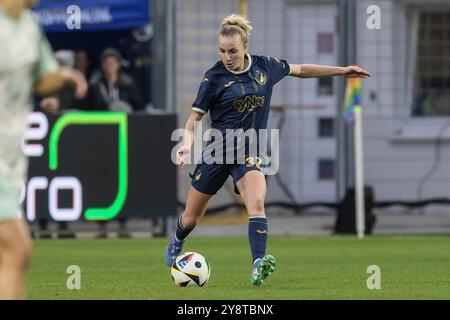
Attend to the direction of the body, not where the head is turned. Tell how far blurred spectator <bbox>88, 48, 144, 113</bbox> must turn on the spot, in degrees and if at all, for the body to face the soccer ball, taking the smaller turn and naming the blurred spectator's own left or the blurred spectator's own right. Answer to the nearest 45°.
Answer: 0° — they already face it

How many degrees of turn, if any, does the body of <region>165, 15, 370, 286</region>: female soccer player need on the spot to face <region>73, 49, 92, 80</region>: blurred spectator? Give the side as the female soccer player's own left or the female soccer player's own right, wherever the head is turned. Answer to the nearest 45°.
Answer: approximately 180°

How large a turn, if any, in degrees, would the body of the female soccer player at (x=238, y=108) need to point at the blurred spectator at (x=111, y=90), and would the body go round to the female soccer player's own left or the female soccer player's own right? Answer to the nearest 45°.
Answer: approximately 180°

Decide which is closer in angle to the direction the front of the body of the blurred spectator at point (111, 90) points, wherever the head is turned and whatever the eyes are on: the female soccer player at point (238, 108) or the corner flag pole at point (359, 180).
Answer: the female soccer player

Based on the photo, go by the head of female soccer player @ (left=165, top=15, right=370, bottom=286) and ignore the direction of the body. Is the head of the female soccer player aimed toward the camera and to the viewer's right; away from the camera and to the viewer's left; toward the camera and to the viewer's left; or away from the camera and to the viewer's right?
toward the camera and to the viewer's left

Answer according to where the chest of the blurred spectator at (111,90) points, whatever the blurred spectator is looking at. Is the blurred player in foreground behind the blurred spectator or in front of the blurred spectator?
in front

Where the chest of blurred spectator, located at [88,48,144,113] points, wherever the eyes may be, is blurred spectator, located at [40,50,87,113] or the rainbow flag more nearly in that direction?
the rainbow flag

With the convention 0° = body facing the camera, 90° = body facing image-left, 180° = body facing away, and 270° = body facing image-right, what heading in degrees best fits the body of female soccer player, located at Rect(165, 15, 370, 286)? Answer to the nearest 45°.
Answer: approximately 0°

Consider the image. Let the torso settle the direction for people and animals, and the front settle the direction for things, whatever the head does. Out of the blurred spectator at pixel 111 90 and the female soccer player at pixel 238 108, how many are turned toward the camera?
2
